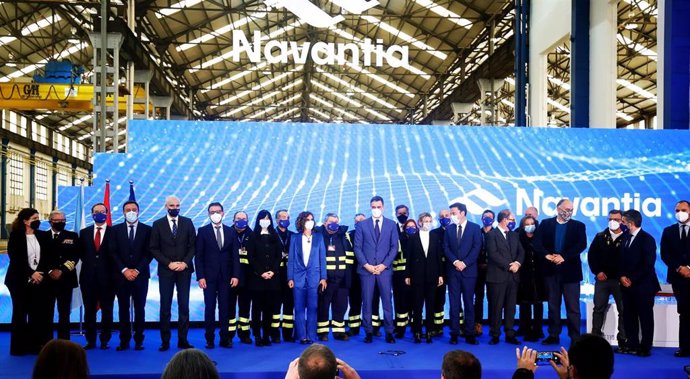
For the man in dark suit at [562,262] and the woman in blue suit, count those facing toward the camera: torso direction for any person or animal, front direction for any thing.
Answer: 2

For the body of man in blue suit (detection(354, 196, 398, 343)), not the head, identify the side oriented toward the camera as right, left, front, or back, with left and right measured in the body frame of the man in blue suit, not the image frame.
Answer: front

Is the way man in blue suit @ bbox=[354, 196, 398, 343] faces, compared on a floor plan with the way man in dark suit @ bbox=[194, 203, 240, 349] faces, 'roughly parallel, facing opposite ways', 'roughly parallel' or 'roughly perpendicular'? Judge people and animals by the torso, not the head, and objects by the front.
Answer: roughly parallel

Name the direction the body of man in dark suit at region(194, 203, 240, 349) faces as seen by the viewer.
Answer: toward the camera

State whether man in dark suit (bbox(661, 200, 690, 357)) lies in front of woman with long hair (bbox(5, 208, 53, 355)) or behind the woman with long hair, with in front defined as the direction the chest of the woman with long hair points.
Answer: in front

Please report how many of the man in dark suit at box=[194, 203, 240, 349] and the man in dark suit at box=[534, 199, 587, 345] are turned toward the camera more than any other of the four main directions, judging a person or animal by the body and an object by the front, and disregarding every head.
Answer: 2

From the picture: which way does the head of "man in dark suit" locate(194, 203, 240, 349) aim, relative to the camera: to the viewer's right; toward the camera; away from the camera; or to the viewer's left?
toward the camera

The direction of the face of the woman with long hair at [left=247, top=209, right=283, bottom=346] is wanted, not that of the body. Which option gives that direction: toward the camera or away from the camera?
toward the camera

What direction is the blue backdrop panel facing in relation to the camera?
toward the camera

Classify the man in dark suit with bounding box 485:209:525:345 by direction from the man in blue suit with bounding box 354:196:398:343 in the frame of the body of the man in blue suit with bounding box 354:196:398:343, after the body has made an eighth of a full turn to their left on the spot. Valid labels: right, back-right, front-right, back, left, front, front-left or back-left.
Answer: front-left

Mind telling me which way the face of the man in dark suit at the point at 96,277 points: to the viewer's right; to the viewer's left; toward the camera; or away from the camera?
toward the camera

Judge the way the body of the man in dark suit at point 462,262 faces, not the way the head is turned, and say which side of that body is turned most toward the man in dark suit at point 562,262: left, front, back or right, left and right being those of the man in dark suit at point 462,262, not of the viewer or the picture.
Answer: left

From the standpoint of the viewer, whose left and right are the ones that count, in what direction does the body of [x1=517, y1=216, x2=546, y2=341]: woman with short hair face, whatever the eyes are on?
facing the viewer
